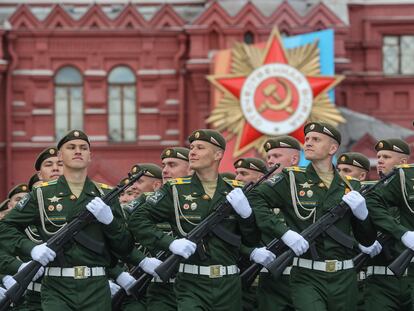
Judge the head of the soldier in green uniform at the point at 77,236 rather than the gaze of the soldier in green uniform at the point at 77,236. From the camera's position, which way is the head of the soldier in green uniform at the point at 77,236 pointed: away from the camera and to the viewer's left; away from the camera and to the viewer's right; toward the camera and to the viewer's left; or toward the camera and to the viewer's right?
toward the camera and to the viewer's right

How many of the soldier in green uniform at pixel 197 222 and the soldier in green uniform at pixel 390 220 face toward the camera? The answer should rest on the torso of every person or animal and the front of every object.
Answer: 2

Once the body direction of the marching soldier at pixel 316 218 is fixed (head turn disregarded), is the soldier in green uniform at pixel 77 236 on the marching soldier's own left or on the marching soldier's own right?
on the marching soldier's own right

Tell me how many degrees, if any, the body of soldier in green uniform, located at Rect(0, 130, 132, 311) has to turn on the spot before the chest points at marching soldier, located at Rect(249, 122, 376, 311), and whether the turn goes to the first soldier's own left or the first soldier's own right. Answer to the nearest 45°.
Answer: approximately 90° to the first soldier's own left

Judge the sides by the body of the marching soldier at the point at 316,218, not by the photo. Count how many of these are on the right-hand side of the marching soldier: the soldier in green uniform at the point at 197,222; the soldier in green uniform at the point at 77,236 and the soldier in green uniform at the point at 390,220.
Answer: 2

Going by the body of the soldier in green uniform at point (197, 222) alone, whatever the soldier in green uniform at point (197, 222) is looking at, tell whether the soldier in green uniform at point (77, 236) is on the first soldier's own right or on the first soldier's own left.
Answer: on the first soldier's own right

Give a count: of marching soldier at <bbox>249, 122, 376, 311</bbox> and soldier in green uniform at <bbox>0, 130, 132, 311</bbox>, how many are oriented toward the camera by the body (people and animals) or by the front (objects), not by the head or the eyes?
2

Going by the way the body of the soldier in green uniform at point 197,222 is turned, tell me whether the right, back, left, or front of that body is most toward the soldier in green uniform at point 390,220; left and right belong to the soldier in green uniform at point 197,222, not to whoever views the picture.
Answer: left

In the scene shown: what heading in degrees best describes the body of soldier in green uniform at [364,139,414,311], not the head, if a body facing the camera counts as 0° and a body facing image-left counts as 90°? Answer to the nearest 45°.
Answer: approximately 0°

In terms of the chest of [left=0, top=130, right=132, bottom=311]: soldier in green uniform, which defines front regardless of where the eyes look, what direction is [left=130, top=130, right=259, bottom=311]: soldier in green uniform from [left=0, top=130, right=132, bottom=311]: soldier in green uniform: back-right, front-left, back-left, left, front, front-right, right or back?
left
